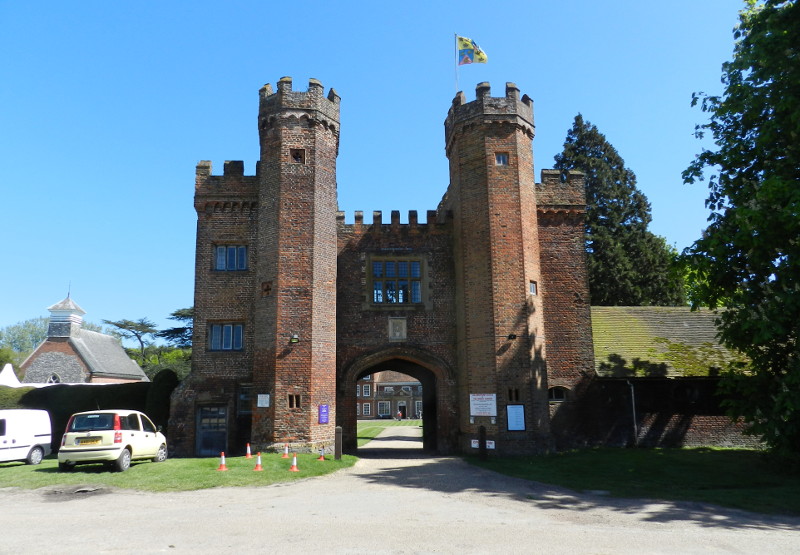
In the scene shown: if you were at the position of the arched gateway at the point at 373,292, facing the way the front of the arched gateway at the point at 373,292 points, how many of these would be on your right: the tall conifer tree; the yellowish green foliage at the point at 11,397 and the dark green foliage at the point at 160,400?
2

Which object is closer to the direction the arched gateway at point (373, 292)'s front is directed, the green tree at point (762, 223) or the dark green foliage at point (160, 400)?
the green tree

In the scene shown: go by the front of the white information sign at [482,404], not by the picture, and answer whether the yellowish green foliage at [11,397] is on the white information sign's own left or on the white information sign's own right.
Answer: on the white information sign's own right

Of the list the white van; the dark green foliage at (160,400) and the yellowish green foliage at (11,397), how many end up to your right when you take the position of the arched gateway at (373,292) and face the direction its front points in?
3

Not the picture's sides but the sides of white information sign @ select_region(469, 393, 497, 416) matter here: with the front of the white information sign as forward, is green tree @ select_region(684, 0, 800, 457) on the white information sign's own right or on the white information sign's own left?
on the white information sign's own left

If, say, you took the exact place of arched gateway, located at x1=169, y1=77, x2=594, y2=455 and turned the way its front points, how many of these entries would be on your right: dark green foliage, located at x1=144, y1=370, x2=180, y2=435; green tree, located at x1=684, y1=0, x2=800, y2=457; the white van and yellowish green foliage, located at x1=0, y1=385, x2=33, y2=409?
3

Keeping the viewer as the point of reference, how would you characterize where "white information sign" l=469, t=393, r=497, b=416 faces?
facing the viewer

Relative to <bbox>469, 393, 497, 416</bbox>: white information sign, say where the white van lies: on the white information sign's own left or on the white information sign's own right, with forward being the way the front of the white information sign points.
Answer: on the white information sign's own right

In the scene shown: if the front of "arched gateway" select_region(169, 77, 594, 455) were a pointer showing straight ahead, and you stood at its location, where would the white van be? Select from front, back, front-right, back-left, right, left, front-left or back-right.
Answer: right

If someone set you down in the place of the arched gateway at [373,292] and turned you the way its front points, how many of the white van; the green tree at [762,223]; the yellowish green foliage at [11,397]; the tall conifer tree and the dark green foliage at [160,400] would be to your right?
3

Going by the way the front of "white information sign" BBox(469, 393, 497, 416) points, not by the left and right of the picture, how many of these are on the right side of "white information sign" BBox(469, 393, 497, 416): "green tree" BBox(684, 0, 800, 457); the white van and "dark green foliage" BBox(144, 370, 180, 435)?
2

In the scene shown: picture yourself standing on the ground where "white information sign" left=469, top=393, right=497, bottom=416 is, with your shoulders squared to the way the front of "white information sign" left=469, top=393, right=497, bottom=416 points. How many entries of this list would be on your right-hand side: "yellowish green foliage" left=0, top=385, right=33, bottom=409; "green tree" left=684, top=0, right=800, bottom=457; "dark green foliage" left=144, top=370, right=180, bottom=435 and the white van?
3

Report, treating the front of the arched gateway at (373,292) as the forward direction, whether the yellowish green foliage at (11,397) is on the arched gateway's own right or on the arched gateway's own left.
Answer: on the arched gateway's own right

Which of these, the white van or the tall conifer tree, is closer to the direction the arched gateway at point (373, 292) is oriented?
the white van

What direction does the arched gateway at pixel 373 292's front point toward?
toward the camera
